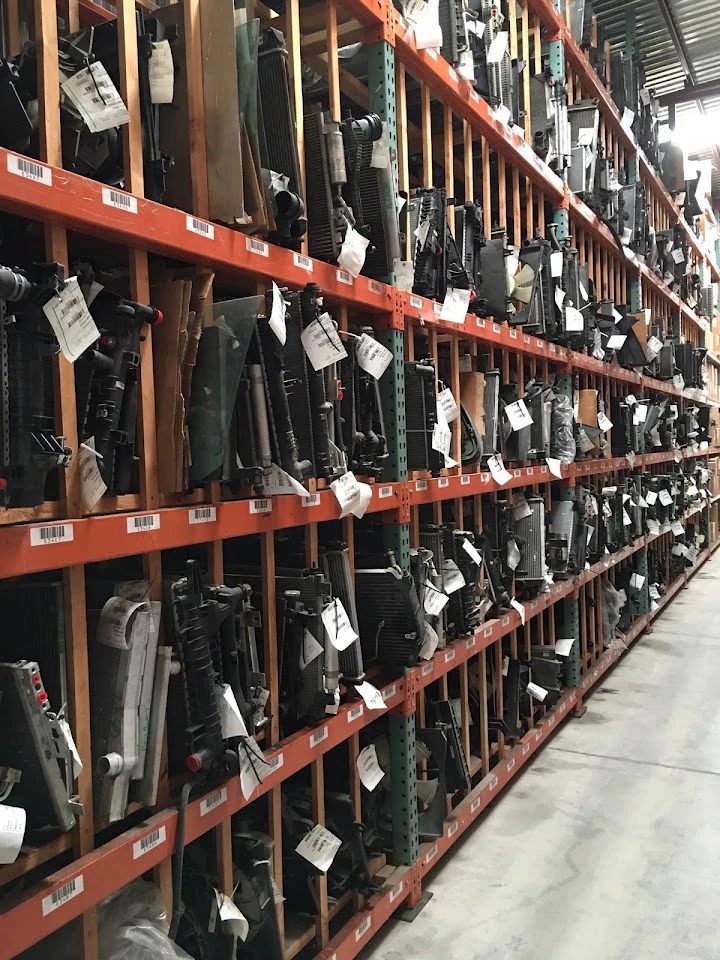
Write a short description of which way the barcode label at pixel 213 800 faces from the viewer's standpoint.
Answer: facing the viewer and to the right of the viewer

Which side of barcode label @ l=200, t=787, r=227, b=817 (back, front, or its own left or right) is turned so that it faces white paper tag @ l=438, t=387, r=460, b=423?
left

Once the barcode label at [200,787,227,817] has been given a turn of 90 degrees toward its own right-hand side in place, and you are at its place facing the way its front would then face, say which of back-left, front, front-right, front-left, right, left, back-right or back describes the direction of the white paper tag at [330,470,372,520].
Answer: back
